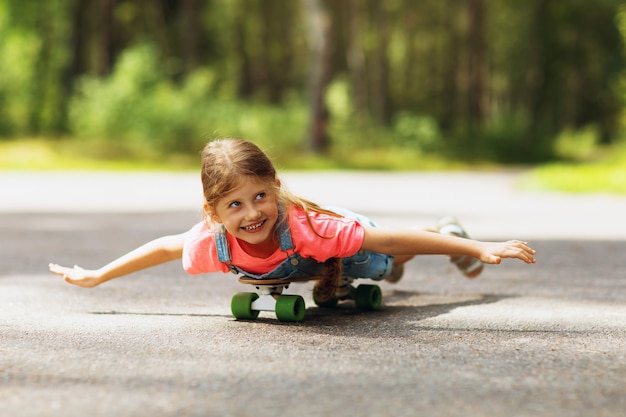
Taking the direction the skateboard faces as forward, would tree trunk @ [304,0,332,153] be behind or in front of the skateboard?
behind

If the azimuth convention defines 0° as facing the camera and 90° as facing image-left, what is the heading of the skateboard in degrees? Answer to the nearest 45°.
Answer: approximately 45°
